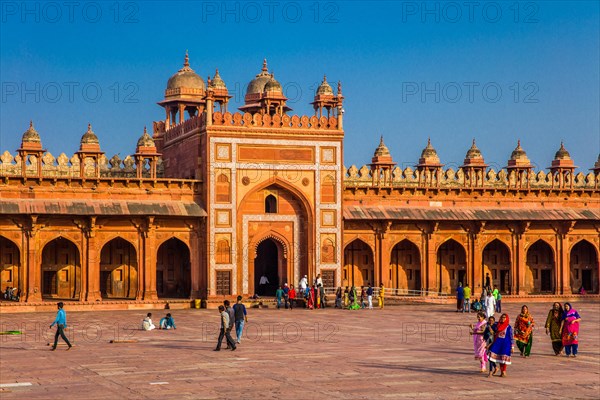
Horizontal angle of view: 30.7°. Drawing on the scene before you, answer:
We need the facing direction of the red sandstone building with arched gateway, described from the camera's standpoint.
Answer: facing the viewer

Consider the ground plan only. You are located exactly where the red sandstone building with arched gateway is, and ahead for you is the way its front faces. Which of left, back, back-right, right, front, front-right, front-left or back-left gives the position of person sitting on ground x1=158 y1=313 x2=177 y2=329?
front

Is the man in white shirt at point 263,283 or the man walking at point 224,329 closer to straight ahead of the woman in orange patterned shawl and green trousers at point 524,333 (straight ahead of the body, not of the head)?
the man walking

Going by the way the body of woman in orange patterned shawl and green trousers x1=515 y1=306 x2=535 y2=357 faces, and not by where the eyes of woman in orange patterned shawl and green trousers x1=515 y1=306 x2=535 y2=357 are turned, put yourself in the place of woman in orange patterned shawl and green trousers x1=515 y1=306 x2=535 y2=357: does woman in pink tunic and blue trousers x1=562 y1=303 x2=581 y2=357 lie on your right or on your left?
on your left

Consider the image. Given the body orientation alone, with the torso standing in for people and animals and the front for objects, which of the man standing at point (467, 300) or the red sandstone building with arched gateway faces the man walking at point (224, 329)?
the red sandstone building with arched gateway

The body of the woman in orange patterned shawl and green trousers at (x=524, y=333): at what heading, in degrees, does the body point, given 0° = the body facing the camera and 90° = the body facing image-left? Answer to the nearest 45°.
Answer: approximately 0°

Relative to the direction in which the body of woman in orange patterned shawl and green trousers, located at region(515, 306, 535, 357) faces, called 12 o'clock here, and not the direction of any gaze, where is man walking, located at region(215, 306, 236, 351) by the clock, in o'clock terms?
The man walking is roughly at 3 o'clock from the woman in orange patterned shawl and green trousers.
